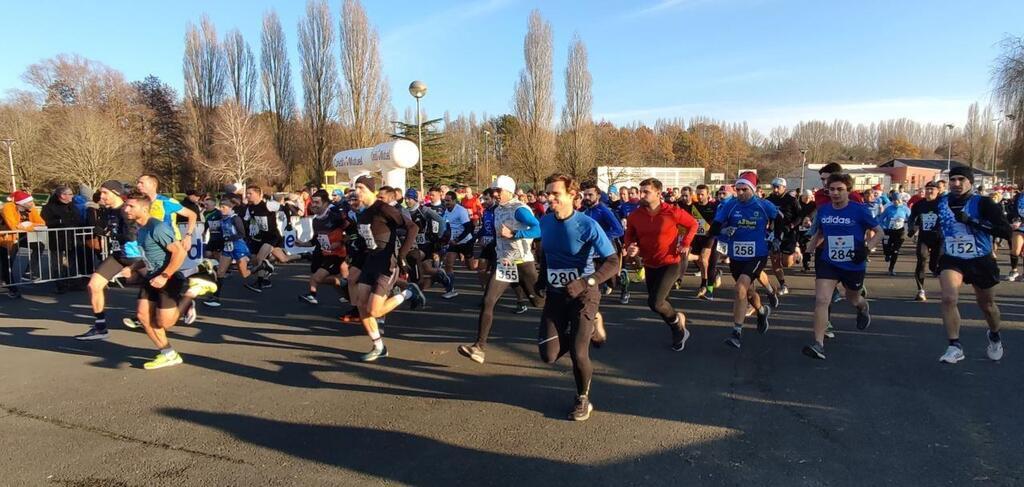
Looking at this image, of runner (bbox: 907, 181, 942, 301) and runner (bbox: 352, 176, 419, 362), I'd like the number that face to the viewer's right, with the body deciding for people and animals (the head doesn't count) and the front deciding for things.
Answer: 0

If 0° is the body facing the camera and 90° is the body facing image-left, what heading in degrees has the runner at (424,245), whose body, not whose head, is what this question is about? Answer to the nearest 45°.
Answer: approximately 45°

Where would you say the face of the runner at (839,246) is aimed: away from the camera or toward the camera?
toward the camera

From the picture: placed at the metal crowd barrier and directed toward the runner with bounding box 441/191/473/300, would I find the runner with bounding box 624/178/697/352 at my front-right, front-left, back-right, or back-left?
front-right

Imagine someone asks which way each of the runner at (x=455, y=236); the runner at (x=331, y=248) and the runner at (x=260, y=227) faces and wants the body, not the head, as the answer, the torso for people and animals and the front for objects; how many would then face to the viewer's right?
0

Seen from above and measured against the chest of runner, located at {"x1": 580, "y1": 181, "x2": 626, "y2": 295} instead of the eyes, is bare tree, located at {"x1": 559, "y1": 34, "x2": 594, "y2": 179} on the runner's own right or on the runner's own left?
on the runner's own right

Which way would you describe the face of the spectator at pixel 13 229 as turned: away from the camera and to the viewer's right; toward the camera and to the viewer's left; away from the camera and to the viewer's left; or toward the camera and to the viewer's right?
toward the camera and to the viewer's right

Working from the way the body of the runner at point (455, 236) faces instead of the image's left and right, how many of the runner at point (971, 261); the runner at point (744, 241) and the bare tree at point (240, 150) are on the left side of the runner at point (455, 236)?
2

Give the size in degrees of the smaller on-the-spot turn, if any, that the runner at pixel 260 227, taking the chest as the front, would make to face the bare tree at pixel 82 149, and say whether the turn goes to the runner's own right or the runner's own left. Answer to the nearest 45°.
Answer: approximately 135° to the runner's own right

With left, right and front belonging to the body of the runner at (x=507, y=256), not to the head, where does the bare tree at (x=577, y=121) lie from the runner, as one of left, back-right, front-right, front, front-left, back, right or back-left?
back-right

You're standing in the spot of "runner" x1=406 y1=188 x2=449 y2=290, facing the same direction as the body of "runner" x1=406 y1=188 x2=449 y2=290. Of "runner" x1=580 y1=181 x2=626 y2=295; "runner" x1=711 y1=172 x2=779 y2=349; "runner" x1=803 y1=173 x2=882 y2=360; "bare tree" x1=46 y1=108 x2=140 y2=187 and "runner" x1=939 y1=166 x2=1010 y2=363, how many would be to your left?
4

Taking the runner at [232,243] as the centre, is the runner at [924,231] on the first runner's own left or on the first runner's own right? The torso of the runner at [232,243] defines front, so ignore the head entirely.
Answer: on the first runner's own left

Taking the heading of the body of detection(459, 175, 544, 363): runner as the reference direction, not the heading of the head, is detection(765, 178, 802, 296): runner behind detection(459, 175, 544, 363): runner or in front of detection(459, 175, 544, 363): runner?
behind

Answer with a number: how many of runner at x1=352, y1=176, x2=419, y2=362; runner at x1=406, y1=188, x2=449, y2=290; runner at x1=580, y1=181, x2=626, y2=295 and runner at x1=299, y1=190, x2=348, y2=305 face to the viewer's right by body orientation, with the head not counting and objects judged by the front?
0

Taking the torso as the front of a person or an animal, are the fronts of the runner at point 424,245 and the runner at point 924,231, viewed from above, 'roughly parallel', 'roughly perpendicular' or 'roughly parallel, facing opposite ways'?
roughly parallel

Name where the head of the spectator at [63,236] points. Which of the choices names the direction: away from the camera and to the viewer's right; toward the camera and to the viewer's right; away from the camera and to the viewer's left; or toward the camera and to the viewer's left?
toward the camera and to the viewer's right

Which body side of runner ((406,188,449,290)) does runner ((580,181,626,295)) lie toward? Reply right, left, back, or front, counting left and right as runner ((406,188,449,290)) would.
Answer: left

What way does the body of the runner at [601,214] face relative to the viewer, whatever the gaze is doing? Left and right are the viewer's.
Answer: facing the viewer and to the left of the viewer

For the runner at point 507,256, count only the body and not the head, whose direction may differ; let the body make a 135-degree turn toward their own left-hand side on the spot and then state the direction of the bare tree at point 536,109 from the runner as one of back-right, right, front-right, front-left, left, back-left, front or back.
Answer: left
